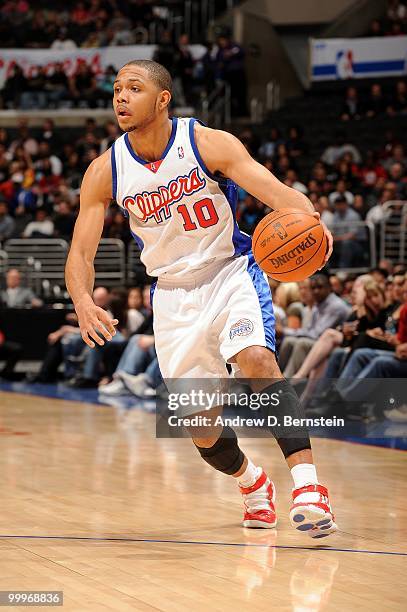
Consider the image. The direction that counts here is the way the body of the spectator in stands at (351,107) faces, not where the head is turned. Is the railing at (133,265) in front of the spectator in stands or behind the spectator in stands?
in front

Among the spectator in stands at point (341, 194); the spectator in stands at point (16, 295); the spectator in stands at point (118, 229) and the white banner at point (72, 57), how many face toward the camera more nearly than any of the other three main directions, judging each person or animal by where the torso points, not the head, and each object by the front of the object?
4

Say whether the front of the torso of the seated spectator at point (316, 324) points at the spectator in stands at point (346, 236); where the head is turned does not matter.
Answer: no

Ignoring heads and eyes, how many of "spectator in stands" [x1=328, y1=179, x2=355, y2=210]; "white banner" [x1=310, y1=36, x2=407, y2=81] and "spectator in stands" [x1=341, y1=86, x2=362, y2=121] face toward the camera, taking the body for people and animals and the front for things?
3

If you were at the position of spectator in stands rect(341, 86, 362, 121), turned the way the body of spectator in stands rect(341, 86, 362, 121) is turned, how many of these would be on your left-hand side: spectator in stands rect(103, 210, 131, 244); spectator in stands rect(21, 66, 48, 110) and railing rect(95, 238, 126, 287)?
0

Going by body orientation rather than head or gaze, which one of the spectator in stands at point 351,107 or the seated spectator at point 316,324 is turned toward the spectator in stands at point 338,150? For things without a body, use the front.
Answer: the spectator in stands at point 351,107

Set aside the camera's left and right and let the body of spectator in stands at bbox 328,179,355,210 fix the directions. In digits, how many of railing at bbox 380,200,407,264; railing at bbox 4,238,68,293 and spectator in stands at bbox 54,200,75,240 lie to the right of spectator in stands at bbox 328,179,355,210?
2

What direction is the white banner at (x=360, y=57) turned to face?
toward the camera

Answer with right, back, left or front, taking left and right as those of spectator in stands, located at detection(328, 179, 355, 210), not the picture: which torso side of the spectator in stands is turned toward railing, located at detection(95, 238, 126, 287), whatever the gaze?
right

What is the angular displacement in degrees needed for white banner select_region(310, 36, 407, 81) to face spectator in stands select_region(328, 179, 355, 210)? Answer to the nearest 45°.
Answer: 0° — it already faces them

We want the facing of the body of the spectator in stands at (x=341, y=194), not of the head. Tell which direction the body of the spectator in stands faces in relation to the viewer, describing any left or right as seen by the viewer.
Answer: facing the viewer

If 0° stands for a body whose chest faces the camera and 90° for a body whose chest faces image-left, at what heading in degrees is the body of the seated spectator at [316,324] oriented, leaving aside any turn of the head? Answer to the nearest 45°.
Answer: approximately 45°

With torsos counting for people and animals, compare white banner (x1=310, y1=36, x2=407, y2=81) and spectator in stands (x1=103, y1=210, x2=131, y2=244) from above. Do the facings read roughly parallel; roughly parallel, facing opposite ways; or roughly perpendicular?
roughly parallel

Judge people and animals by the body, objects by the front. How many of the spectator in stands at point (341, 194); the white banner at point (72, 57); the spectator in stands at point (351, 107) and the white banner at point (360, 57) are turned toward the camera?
4

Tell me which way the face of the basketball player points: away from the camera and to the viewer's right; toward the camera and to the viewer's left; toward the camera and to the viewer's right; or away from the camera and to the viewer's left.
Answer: toward the camera and to the viewer's left

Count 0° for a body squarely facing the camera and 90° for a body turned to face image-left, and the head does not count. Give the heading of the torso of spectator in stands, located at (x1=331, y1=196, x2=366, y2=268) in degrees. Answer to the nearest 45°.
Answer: approximately 45°
